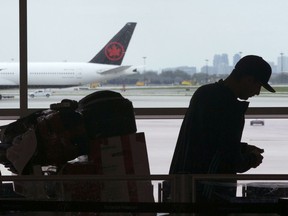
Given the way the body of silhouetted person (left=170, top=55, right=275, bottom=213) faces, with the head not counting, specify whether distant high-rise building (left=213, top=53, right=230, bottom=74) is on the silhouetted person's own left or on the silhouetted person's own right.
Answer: on the silhouetted person's own left

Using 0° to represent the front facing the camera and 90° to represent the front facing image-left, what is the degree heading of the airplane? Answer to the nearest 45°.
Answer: approximately 90°

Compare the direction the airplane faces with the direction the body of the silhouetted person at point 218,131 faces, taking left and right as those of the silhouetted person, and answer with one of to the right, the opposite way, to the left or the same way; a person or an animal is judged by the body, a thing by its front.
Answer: the opposite way

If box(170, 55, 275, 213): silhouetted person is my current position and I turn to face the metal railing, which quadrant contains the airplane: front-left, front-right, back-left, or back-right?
back-right

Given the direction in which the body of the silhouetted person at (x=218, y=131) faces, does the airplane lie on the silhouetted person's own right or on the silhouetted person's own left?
on the silhouetted person's own left

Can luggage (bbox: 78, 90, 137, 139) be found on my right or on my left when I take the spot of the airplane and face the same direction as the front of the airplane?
on my left

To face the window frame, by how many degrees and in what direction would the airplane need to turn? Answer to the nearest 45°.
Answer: approximately 90° to its left

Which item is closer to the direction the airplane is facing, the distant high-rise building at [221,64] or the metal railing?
the metal railing

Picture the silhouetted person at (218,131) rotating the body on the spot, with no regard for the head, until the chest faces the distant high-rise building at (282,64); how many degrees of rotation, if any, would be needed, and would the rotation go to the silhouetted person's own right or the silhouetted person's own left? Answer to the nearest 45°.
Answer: approximately 90° to the silhouetted person's own left

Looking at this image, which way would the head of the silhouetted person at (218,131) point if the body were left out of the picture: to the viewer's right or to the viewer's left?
to the viewer's right

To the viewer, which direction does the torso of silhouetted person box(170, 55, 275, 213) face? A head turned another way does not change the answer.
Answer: to the viewer's right

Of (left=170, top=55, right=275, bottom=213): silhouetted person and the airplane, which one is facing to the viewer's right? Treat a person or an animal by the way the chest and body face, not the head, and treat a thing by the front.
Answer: the silhouetted person

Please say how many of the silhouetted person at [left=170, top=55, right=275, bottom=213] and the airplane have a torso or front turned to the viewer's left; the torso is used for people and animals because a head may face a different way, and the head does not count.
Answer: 1

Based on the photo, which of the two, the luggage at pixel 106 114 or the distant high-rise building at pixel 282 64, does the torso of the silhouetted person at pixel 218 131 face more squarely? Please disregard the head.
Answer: the distant high-rise building
